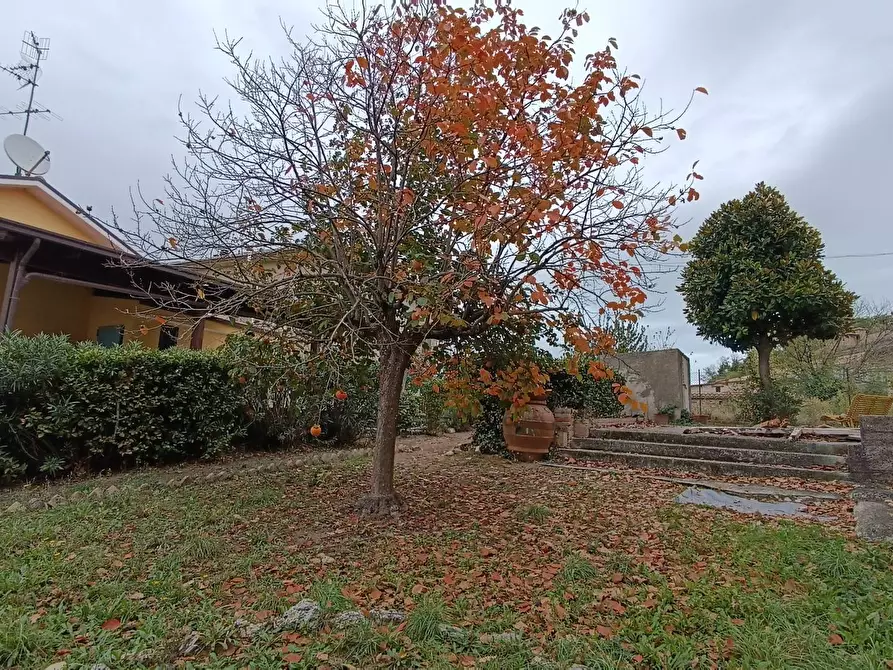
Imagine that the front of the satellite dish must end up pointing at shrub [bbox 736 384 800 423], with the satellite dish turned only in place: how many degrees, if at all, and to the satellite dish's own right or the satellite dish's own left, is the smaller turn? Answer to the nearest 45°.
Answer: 0° — it already faces it

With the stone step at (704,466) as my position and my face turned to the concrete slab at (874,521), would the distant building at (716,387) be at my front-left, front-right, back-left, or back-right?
back-left

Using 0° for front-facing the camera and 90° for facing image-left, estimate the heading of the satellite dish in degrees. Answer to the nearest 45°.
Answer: approximately 315°

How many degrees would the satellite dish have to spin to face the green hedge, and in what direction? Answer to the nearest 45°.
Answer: approximately 45° to its right
